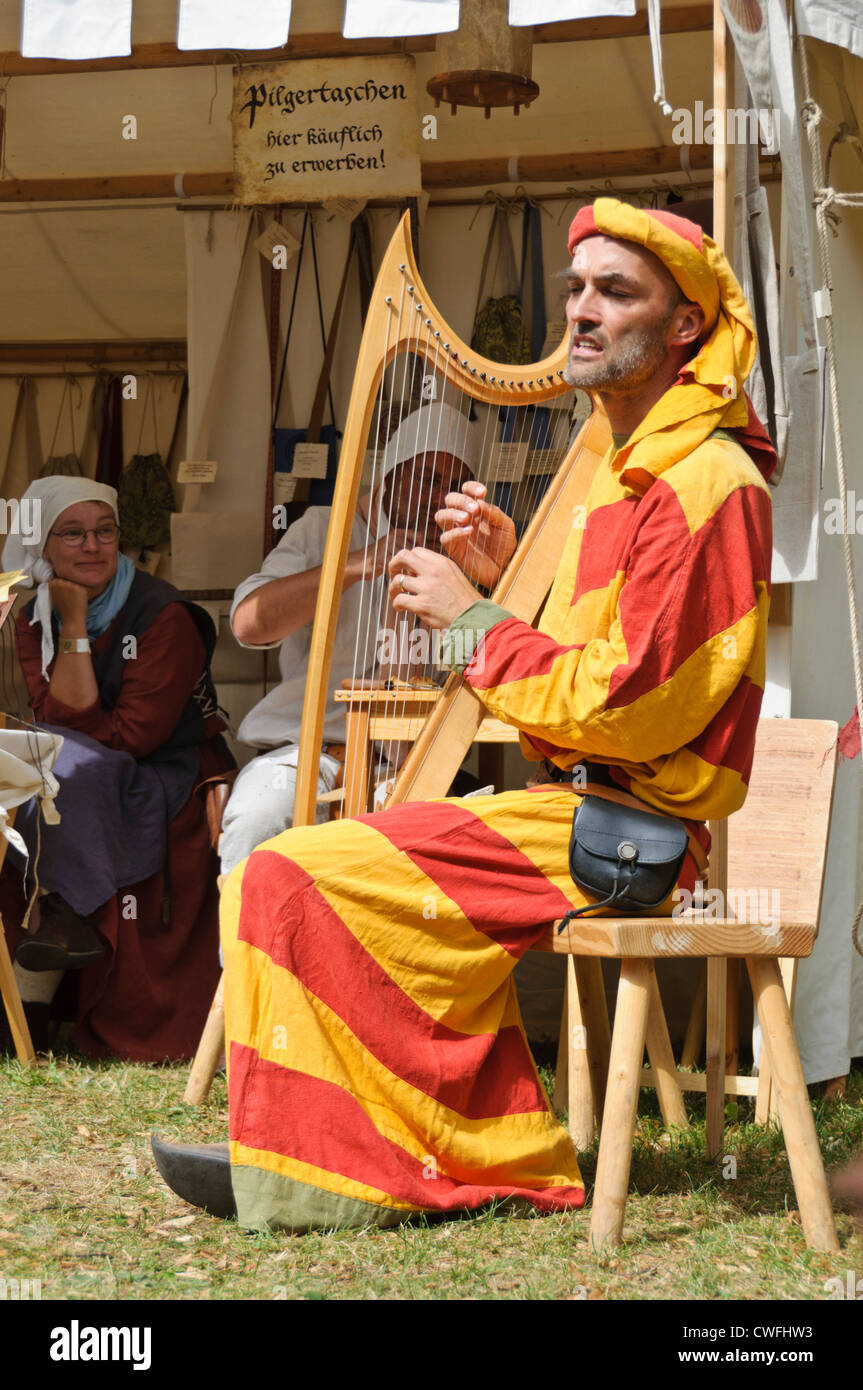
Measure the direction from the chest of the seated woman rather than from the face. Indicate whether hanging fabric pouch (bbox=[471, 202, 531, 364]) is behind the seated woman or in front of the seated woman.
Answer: behind

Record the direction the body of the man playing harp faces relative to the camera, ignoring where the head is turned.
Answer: to the viewer's left

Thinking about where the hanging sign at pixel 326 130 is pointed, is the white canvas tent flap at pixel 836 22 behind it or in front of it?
in front

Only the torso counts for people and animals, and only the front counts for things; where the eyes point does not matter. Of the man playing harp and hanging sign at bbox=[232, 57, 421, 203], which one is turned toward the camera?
the hanging sign

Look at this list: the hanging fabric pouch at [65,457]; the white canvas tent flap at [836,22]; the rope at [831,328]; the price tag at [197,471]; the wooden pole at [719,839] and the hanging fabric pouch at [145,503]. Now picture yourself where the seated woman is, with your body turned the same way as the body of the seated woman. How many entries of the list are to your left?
3

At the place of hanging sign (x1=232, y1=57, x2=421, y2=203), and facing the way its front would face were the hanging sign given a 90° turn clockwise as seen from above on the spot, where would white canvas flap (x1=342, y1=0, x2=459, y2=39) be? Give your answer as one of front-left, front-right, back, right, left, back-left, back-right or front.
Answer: left

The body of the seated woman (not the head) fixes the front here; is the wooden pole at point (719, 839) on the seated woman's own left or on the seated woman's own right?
on the seated woman's own left

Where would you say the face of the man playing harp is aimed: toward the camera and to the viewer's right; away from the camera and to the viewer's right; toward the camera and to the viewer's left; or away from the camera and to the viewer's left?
toward the camera and to the viewer's left

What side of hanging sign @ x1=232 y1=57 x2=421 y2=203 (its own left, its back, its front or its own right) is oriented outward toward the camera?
front

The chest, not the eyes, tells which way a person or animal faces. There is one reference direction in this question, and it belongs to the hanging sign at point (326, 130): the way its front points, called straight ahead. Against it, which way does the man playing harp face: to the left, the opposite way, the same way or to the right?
to the right

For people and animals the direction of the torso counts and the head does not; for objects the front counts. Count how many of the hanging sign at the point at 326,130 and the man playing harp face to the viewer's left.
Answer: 1

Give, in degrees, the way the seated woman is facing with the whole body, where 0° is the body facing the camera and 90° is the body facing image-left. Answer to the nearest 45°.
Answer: approximately 45°

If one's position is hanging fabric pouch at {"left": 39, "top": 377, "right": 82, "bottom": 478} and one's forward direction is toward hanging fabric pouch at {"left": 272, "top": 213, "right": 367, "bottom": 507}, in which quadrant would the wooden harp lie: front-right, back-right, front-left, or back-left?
front-right
